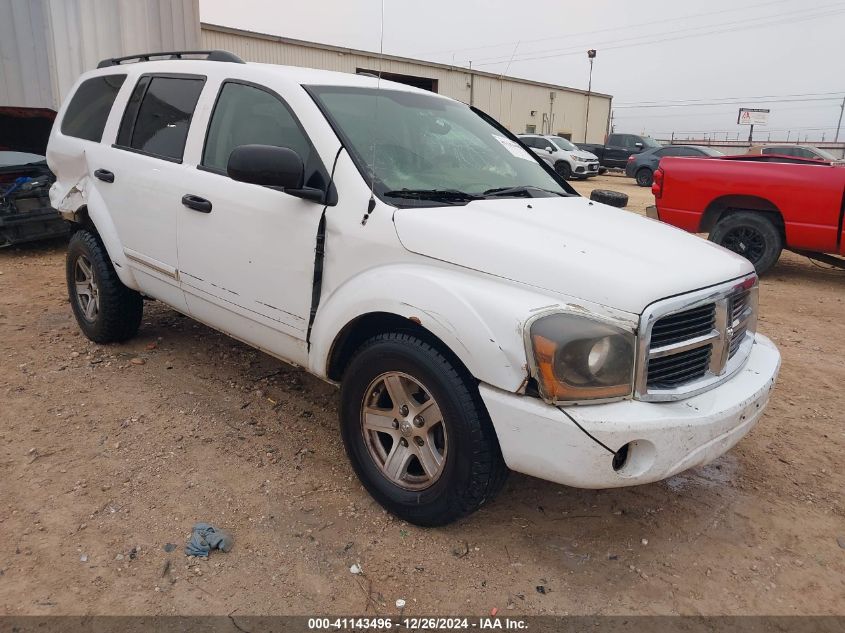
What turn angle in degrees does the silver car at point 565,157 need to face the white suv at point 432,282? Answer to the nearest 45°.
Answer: approximately 45° to its right

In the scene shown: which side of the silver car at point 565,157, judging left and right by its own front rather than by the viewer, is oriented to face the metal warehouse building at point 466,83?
back

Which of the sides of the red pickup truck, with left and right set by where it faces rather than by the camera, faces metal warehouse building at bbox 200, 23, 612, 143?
left

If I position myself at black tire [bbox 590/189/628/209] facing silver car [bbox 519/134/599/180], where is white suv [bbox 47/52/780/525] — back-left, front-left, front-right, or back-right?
back-left

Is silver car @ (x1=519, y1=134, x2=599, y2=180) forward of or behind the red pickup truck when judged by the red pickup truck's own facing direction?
behind

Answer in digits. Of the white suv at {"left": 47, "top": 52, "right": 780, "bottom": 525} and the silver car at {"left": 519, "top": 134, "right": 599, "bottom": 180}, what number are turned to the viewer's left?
0

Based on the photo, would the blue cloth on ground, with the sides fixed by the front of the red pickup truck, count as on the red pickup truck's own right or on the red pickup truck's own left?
on the red pickup truck's own right

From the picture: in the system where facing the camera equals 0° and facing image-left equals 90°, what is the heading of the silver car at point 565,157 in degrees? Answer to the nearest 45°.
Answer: approximately 315°

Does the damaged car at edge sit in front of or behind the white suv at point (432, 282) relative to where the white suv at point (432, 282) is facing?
behind

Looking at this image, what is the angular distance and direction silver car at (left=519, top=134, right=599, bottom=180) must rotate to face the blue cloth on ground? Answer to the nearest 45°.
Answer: approximately 45° to its right
